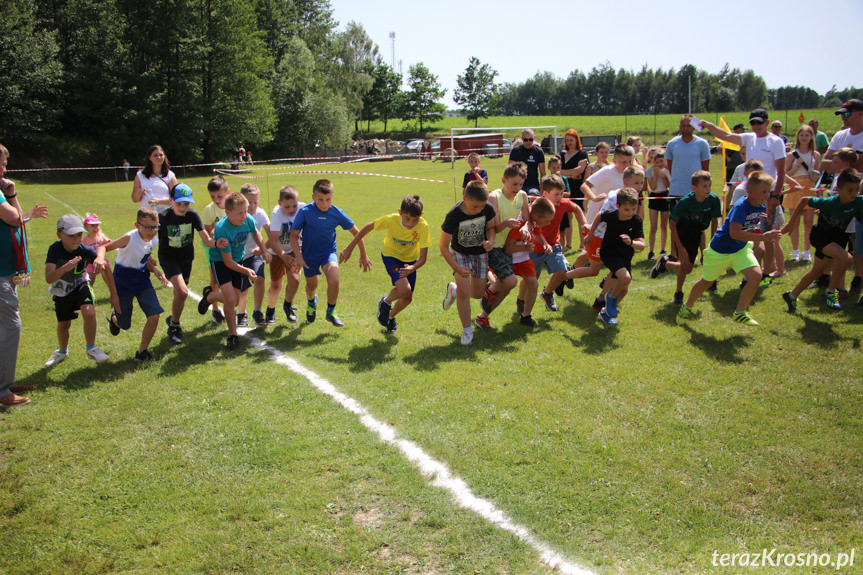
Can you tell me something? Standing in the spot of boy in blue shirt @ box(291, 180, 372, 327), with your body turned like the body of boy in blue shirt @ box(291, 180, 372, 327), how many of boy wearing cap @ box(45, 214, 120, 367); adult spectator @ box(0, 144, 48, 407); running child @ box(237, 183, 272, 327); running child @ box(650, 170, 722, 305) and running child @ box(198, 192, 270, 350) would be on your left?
1

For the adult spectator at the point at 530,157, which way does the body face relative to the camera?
toward the camera

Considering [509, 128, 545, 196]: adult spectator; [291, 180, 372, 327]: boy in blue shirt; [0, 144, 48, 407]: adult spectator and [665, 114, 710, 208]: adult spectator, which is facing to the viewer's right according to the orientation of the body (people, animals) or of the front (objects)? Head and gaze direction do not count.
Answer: [0, 144, 48, 407]: adult spectator

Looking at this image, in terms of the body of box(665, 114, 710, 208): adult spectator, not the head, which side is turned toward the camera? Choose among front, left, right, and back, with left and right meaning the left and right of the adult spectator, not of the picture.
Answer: front

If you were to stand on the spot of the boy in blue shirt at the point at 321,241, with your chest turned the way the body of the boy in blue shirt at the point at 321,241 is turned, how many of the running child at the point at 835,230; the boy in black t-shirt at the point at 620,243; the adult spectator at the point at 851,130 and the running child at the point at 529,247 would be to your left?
4

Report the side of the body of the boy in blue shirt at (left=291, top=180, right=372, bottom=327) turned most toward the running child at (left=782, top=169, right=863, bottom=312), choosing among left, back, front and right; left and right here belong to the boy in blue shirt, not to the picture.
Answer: left

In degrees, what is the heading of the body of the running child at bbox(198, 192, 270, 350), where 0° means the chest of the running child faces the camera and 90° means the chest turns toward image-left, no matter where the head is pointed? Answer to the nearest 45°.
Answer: approximately 315°

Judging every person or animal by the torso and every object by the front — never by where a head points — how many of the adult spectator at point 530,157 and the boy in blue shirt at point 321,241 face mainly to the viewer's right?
0

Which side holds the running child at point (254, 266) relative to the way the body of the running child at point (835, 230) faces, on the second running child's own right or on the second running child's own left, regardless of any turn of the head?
on the second running child's own right

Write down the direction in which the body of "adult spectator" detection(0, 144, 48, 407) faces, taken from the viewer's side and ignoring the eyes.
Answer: to the viewer's right
